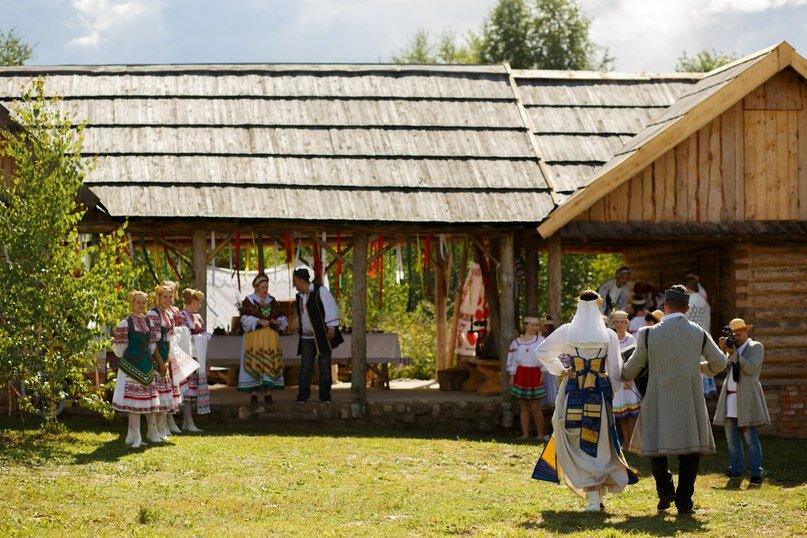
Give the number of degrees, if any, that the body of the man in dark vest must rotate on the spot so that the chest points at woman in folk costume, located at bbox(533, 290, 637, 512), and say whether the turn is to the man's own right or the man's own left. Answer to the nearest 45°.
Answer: approximately 45° to the man's own left

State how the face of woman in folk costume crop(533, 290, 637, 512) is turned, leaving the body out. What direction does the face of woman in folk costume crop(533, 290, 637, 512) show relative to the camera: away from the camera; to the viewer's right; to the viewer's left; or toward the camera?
away from the camera

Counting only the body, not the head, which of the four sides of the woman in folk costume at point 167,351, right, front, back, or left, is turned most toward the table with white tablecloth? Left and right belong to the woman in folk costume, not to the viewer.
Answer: left

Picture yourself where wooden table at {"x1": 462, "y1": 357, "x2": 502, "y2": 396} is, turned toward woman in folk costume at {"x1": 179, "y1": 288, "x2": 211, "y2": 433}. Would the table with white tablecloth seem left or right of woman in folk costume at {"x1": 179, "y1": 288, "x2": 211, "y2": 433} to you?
right

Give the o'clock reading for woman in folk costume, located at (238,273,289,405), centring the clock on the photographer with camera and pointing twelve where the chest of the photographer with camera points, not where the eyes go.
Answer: The woman in folk costume is roughly at 2 o'clock from the photographer with camera.

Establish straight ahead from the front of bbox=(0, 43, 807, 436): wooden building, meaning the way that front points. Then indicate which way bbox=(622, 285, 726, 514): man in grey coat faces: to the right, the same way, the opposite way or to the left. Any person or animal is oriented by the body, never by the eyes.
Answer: the opposite way

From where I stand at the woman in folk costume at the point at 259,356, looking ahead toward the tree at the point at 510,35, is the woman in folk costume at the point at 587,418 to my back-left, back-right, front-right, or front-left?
back-right

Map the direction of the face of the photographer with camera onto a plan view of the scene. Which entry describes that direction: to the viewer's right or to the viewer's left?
to the viewer's left

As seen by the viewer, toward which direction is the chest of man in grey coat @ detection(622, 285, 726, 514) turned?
away from the camera
